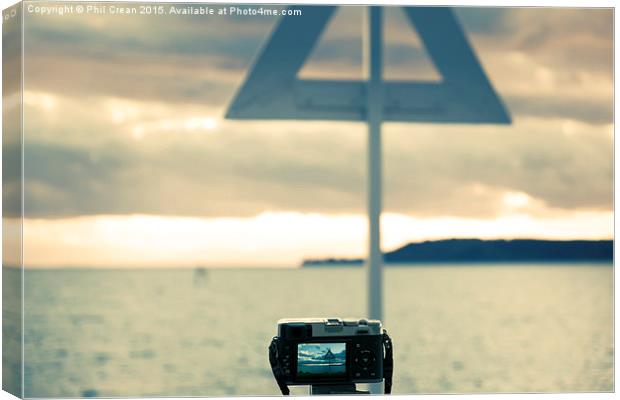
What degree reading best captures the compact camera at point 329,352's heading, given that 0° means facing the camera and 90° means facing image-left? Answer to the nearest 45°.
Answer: approximately 180°

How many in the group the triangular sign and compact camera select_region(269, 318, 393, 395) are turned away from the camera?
2

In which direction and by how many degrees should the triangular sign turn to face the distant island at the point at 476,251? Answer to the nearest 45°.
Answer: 0° — it already faces it

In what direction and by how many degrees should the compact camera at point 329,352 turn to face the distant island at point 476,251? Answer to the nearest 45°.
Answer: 0° — it already faces it

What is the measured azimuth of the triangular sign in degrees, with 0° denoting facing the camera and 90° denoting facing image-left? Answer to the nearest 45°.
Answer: approximately 180°
